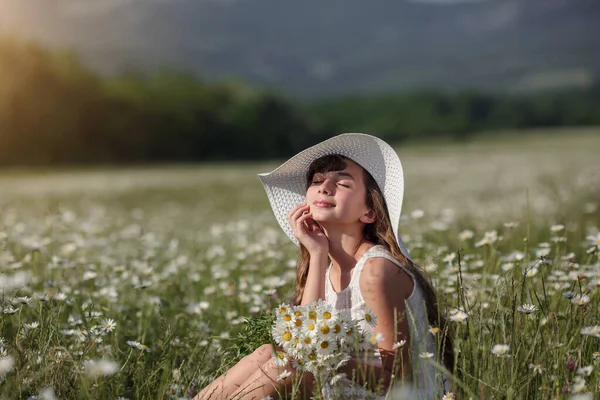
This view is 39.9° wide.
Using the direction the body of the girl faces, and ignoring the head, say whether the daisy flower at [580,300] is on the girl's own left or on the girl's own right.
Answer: on the girl's own left

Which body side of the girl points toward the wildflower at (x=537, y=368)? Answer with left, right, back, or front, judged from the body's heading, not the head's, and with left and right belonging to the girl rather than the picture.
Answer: left

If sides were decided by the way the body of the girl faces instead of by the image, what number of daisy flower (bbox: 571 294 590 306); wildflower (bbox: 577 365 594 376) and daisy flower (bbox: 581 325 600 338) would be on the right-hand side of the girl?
0

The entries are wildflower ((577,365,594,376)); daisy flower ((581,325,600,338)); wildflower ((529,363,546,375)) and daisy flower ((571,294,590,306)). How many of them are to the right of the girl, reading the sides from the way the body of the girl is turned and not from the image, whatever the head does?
0

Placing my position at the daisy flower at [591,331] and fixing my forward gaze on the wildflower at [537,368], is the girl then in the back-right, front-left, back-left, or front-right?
front-right

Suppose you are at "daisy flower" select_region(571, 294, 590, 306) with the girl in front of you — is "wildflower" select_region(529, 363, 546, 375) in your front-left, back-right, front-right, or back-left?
front-left

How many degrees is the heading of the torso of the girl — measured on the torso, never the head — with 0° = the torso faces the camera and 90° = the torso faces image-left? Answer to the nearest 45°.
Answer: approximately 45°

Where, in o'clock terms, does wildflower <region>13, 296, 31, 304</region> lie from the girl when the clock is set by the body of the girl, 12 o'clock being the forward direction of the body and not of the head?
The wildflower is roughly at 1 o'clock from the girl.

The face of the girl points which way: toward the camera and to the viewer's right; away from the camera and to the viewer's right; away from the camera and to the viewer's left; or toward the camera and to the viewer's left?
toward the camera and to the viewer's left

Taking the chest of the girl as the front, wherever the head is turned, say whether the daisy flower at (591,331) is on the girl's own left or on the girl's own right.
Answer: on the girl's own left
